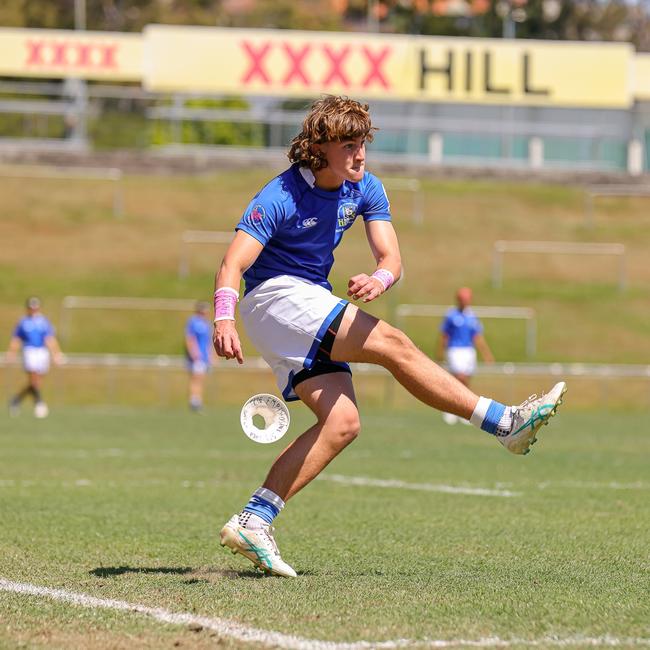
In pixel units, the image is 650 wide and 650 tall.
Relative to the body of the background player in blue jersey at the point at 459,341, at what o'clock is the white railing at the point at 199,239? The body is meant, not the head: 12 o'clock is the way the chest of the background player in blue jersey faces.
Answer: The white railing is roughly at 5 o'clock from the background player in blue jersey.

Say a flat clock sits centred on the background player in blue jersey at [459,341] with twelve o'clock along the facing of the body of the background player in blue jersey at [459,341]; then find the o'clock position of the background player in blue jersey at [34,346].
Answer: the background player in blue jersey at [34,346] is roughly at 3 o'clock from the background player in blue jersey at [459,341].

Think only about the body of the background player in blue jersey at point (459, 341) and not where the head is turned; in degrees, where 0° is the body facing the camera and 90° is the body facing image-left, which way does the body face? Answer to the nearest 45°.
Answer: approximately 0°

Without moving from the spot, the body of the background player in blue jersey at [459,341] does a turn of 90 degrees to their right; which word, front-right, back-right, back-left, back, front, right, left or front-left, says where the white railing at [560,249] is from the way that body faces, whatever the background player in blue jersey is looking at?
right

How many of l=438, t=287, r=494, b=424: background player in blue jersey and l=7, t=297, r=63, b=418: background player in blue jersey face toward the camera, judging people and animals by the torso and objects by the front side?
2

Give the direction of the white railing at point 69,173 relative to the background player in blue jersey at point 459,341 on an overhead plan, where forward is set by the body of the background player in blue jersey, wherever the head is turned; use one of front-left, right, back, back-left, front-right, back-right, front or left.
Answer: back-right

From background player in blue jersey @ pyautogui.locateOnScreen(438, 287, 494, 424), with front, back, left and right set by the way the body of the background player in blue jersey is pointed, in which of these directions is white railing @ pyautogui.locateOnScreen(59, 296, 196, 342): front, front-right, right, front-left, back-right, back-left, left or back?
back-right

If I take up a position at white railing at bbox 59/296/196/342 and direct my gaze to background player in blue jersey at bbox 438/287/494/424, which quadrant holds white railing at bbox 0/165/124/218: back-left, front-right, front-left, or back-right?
back-left

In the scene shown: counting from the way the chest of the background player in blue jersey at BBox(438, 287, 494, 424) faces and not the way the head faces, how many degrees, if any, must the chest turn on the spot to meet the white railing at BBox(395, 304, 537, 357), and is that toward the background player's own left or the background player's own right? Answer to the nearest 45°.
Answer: approximately 180°

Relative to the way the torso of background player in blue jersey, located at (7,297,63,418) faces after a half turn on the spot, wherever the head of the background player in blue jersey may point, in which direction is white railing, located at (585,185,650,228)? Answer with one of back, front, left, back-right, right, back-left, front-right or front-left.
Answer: front-right
